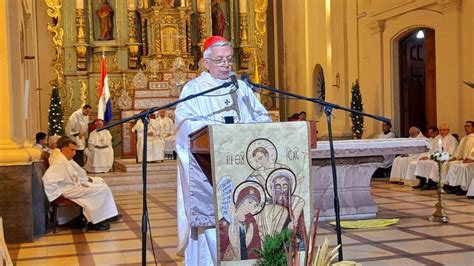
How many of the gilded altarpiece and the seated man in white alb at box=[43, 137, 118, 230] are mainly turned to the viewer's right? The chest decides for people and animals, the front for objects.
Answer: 1

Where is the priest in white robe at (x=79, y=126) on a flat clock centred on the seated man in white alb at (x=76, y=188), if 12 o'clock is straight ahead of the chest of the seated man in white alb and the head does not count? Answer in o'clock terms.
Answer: The priest in white robe is roughly at 9 o'clock from the seated man in white alb.

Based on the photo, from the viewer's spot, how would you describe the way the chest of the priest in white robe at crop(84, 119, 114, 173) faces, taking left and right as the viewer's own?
facing the viewer

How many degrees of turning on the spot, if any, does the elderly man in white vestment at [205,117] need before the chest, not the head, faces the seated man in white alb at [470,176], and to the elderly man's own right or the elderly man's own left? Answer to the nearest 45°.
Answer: approximately 90° to the elderly man's own left

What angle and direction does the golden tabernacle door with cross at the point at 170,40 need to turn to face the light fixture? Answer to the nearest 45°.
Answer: approximately 45° to its left

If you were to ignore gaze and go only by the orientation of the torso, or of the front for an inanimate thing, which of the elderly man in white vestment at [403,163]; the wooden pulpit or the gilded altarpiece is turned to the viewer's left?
the elderly man in white vestment

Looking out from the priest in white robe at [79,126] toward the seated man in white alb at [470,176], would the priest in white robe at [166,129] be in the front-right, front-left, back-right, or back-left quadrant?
front-left

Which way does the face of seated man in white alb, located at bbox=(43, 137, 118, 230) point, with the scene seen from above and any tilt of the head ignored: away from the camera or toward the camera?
toward the camera

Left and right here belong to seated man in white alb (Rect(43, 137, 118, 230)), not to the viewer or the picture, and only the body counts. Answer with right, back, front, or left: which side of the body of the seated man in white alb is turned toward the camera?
right

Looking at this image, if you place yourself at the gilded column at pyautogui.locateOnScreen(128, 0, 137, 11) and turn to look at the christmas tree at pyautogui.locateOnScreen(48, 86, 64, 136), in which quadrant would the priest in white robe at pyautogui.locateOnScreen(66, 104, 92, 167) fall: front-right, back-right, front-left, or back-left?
front-left

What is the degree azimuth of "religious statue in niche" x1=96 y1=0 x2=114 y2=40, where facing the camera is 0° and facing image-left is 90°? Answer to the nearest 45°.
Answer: approximately 0°

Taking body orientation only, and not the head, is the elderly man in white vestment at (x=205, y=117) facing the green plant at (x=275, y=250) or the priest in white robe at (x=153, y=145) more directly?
the green plant

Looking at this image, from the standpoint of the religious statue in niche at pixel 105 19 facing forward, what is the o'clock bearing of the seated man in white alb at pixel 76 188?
The seated man in white alb is roughly at 12 o'clock from the religious statue in niche.

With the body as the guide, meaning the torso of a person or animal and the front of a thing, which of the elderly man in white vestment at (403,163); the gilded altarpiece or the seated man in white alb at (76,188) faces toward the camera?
the gilded altarpiece

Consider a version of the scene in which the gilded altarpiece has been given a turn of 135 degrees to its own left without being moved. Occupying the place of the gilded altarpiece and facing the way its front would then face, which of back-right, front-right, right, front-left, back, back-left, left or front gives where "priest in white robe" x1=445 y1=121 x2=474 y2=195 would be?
right
